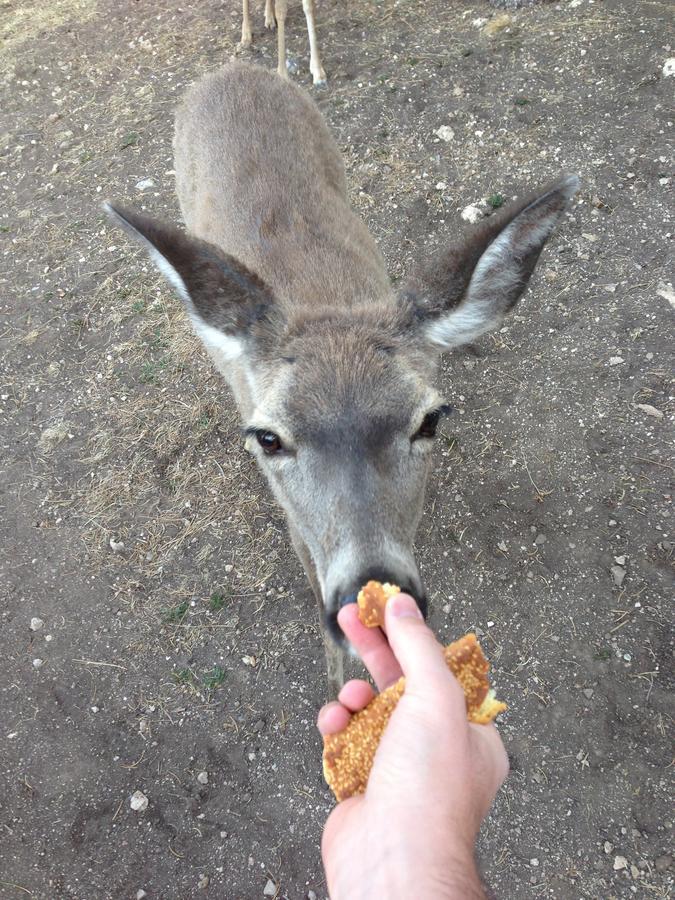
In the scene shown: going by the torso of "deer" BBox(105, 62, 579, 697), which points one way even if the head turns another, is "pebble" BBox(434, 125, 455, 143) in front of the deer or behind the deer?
behind

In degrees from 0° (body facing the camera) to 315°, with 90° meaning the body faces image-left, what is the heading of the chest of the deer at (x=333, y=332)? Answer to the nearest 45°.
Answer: approximately 0°

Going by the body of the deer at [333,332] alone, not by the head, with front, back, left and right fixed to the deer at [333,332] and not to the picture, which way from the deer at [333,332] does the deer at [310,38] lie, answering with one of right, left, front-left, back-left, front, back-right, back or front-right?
back
